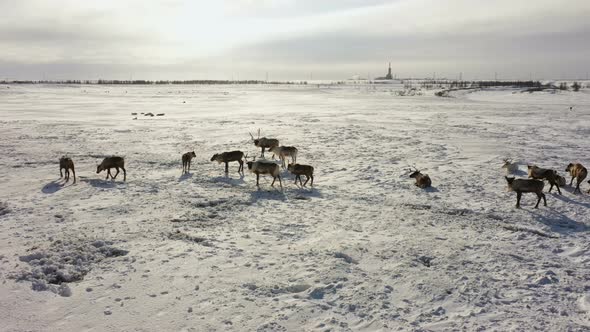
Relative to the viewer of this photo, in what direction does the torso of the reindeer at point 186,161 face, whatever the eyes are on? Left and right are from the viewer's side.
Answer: facing away from the viewer and to the right of the viewer

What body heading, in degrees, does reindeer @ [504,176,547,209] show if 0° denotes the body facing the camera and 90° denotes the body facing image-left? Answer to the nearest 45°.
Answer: approximately 90°

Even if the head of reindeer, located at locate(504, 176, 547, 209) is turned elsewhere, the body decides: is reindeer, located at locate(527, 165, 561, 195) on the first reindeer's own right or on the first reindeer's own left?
on the first reindeer's own right

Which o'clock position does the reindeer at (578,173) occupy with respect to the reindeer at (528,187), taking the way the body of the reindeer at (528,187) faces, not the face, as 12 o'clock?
the reindeer at (578,173) is roughly at 4 o'clock from the reindeer at (528,187).
